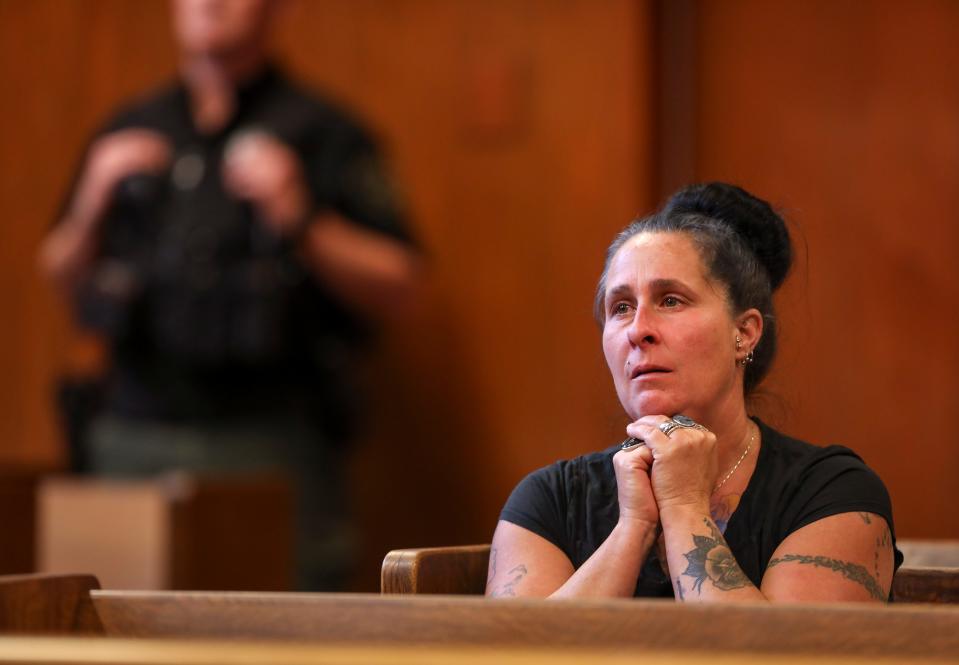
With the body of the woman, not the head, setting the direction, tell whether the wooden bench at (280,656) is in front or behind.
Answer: in front

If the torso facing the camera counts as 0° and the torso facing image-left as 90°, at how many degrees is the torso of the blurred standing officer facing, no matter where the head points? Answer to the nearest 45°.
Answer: approximately 0°

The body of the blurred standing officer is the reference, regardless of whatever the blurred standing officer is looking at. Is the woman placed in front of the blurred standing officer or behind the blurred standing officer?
in front

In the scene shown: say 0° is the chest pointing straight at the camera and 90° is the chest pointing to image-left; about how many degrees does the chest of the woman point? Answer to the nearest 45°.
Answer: approximately 45°

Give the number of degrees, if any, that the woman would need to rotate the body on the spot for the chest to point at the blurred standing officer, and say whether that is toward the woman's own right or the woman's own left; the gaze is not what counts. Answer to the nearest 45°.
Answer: approximately 90° to the woman's own right
